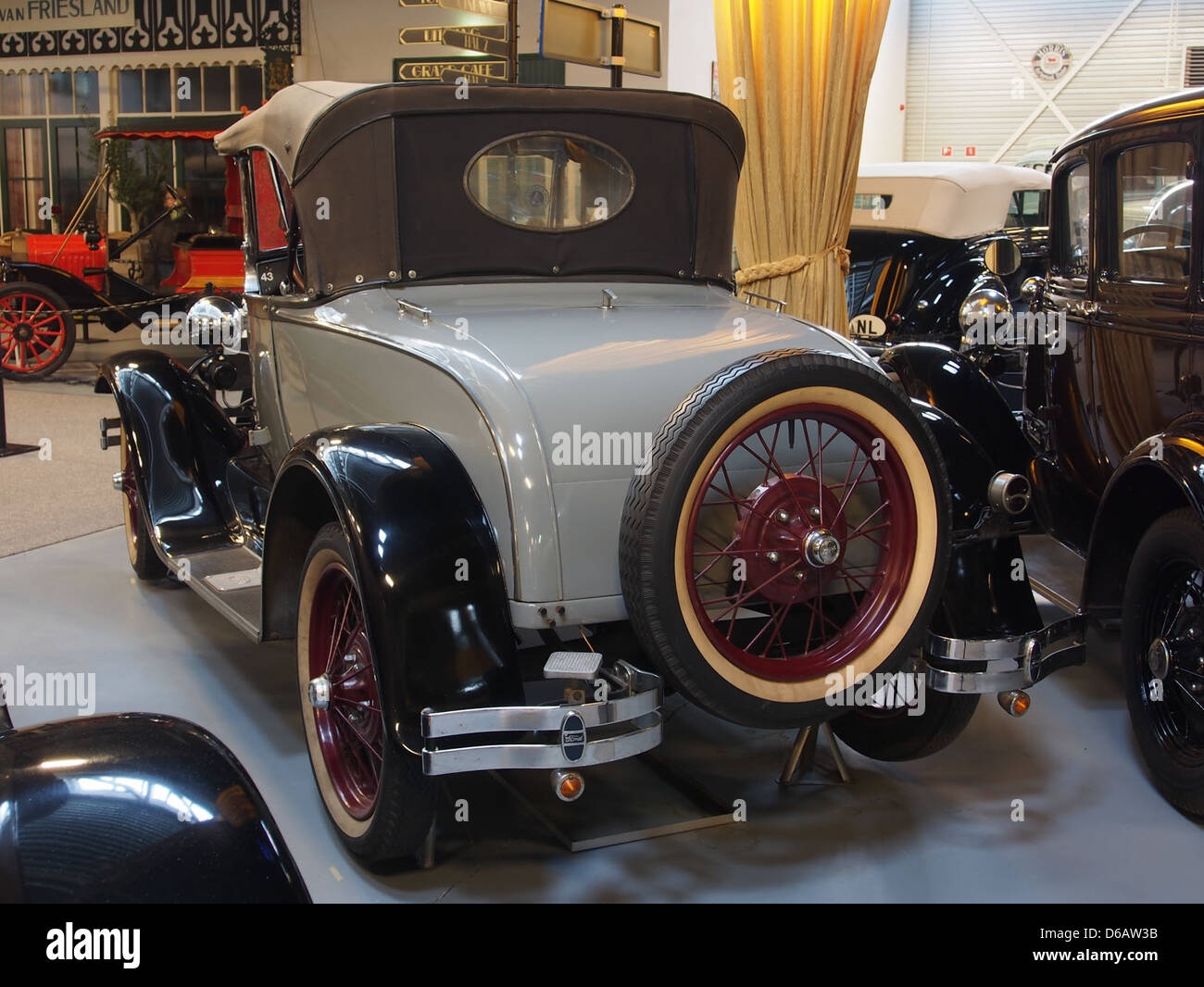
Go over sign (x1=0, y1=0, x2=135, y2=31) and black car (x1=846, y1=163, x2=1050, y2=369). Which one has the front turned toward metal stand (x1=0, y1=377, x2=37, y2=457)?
the sign

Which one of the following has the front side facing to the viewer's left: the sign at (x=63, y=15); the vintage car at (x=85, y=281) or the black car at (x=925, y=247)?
the vintage car

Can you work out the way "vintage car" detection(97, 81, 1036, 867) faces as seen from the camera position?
facing away from the viewer and to the left of the viewer

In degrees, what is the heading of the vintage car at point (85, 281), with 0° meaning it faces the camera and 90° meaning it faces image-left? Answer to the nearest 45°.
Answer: approximately 90°

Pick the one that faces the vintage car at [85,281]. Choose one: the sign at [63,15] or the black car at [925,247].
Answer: the sign

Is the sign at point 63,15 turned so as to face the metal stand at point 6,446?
yes

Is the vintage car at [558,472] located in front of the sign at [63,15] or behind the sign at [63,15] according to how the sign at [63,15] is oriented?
in front

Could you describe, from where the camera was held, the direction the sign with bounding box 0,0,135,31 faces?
facing the viewer

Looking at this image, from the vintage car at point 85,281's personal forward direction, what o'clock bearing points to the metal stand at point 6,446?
The metal stand is roughly at 9 o'clock from the vintage car.

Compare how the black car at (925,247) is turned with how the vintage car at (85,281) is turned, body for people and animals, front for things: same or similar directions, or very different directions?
very different directions

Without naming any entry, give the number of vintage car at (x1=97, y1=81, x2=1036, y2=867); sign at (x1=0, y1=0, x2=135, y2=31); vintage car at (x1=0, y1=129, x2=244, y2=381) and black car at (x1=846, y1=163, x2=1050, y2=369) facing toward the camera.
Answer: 1
